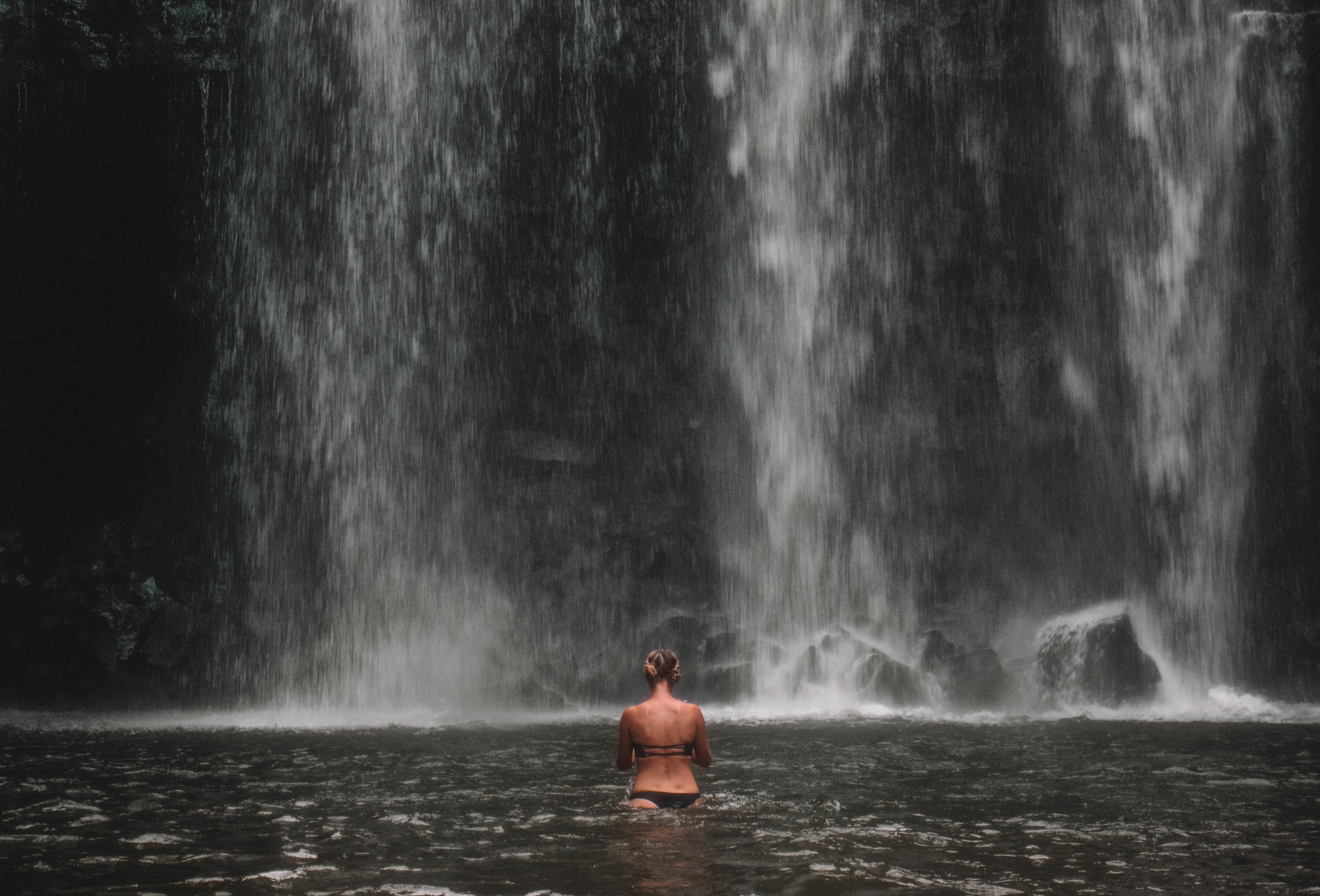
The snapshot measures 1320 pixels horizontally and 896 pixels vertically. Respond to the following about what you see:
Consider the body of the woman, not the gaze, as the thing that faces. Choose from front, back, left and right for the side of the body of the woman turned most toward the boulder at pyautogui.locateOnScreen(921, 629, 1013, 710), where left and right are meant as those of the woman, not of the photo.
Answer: front

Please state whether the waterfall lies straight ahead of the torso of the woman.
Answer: yes

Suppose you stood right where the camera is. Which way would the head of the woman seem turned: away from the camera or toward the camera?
away from the camera

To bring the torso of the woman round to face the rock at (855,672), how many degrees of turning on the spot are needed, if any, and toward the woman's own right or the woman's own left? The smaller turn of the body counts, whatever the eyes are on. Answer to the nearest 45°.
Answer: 0° — they already face it

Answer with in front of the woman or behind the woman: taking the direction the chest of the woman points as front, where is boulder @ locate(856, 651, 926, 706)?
in front

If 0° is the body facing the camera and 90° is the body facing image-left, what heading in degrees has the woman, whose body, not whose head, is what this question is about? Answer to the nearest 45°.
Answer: approximately 180°

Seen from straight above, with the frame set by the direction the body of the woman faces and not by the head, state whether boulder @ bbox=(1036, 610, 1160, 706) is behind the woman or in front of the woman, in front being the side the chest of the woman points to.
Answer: in front
